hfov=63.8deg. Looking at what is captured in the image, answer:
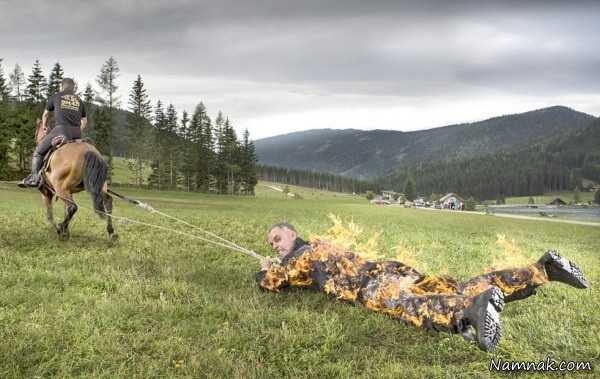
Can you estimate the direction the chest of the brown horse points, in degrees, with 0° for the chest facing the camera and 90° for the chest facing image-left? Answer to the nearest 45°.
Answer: approximately 135°

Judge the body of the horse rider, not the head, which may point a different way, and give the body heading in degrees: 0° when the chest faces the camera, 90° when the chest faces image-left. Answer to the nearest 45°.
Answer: approximately 135°
